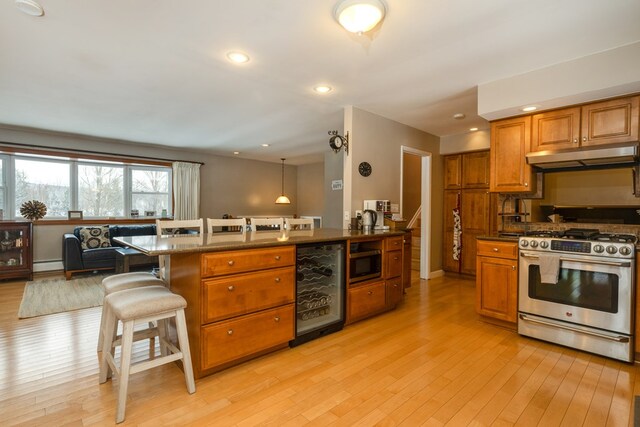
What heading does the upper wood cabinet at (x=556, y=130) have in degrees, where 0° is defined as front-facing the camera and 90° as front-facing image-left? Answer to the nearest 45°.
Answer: approximately 45°

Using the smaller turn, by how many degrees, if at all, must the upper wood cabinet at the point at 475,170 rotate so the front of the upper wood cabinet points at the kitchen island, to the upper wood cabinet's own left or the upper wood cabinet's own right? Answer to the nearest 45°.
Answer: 0° — it already faces it

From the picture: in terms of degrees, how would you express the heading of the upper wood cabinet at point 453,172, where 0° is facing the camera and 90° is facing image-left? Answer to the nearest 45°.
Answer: approximately 0°

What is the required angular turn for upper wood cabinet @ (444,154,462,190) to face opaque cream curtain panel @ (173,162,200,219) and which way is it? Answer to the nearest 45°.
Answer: approximately 90° to its right

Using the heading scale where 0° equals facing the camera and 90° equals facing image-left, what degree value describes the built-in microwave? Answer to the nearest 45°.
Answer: approximately 315°

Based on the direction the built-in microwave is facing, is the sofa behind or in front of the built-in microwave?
behind

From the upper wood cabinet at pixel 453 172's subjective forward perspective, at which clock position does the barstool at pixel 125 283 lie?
The barstool is roughly at 1 o'clock from the upper wood cabinet.
